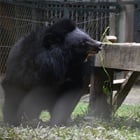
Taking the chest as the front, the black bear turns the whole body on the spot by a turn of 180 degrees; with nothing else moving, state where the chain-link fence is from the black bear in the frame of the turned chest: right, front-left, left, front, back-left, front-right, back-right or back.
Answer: front-right
